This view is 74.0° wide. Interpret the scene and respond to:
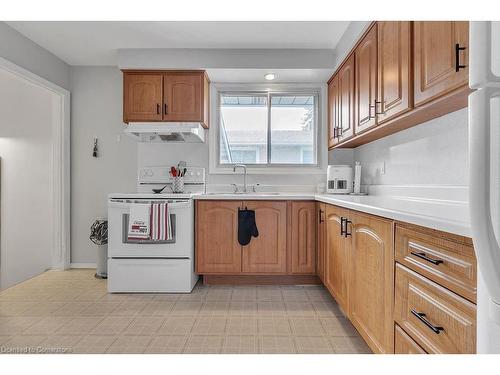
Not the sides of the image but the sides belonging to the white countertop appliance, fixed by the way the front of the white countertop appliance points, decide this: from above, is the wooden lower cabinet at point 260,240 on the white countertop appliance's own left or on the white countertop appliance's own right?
on the white countertop appliance's own right

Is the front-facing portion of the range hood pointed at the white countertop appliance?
no

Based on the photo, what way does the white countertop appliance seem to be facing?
toward the camera

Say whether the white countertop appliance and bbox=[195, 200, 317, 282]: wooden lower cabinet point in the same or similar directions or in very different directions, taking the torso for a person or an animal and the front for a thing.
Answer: same or similar directions

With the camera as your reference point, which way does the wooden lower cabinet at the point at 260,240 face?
facing the viewer

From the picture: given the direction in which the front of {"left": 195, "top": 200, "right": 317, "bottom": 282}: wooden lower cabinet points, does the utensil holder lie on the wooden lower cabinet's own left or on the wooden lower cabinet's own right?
on the wooden lower cabinet's own right

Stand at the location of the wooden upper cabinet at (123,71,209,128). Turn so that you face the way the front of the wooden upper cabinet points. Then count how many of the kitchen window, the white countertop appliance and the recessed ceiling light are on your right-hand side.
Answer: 0

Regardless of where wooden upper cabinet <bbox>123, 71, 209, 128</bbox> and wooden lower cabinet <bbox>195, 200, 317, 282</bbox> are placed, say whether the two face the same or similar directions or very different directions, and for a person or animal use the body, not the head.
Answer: same or similar directions

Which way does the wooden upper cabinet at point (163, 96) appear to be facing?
toward the camera

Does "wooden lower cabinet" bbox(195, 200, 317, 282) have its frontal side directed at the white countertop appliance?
no

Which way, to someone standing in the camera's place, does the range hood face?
facing the viewer

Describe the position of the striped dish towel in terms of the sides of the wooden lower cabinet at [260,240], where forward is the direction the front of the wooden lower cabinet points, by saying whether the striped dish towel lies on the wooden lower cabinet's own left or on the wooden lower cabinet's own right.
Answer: on the wooden lower cabinet's own right
